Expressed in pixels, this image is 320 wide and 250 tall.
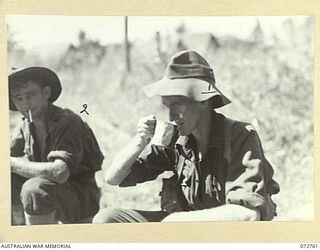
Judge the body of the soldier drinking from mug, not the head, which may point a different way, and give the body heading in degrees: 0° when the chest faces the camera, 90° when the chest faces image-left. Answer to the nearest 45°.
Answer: approximately 45°
